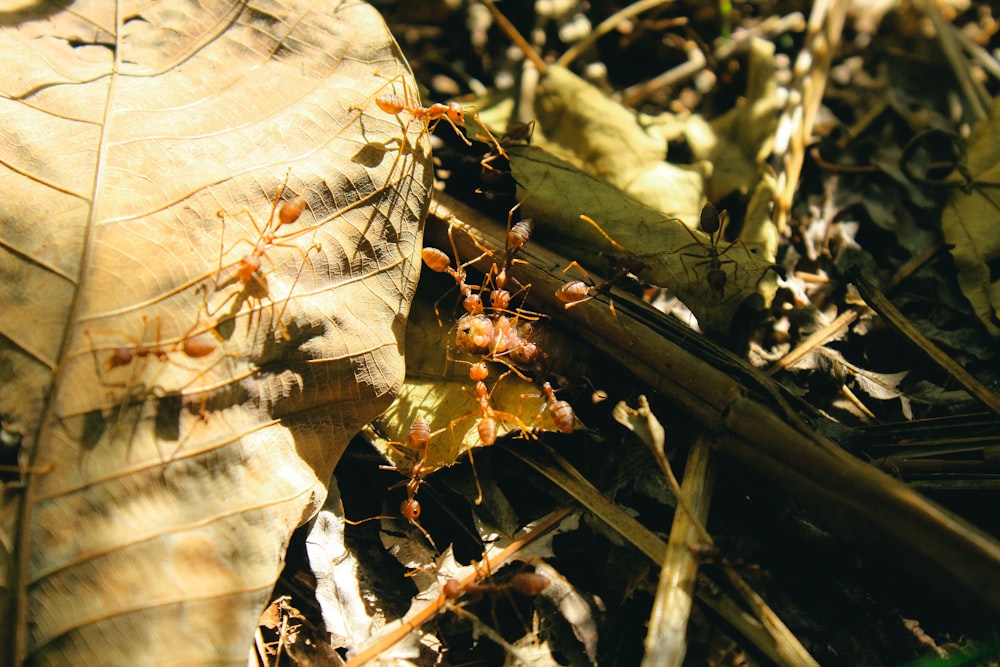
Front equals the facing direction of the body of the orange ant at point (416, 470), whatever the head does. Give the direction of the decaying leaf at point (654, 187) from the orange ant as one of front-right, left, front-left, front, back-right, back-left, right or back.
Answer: back-left

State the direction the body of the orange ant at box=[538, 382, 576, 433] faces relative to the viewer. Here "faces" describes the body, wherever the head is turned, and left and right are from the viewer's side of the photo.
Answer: facing away from the viewer and to the left of the viewer

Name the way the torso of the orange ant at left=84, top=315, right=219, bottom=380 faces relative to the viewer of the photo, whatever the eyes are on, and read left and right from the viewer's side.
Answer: facing to the left of the viewer

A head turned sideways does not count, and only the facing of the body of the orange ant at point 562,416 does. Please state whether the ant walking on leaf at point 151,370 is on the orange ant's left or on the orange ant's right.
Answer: on the orange ant's left

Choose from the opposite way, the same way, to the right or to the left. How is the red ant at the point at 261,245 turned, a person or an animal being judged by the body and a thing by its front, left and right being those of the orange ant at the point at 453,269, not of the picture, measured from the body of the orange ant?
to the right

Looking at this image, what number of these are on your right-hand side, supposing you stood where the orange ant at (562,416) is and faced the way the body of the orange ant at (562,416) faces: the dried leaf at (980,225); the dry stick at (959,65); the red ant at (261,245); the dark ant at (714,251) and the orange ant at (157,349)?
3
